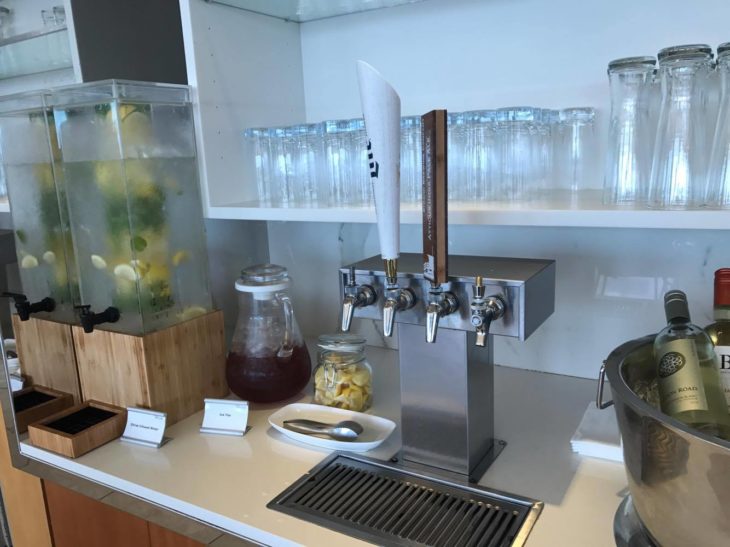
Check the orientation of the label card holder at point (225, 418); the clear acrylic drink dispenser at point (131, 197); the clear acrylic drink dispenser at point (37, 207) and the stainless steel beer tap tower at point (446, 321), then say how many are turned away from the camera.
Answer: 0

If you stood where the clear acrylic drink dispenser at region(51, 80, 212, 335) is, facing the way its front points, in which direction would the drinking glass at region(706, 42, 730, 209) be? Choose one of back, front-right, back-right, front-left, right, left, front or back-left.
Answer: left

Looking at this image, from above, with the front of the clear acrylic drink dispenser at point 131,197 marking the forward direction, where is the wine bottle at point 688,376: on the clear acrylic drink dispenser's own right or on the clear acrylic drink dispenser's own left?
on the clear acrylic drink dispenser's own left

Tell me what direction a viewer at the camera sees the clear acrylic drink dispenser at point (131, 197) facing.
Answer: facing the viewer and to the left of the viewer

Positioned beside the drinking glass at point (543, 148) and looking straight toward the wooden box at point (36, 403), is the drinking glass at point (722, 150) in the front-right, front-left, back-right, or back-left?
back-left

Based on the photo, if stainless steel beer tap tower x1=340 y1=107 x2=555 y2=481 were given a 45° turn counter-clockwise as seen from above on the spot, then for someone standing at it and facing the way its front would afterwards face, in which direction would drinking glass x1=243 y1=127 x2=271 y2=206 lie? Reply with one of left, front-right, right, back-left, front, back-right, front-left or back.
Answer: back-right

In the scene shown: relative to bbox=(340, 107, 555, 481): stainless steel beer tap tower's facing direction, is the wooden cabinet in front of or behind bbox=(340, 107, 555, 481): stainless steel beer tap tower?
in front

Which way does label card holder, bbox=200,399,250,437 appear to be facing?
toward the camera

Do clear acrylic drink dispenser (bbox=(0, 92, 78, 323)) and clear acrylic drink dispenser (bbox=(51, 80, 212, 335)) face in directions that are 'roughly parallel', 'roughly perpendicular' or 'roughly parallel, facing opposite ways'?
roughly parallel

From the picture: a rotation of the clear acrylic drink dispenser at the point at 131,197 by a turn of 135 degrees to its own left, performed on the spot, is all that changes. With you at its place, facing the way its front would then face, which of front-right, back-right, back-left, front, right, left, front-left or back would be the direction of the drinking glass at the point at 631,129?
front-right

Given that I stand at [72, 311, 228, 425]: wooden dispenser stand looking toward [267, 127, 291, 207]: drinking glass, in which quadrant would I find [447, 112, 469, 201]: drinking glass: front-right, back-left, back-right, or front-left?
front-right

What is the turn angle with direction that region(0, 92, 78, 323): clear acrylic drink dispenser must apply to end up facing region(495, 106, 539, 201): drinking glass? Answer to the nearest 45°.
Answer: approximately 90° to its left
